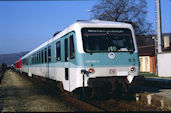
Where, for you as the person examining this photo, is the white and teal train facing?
facing the viewer and to the right of the viewer
